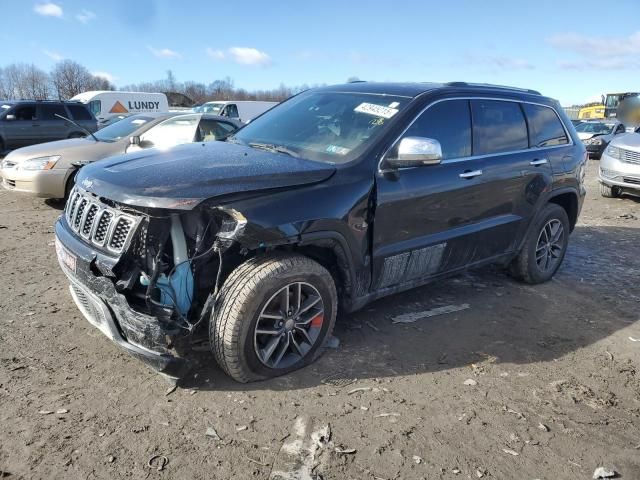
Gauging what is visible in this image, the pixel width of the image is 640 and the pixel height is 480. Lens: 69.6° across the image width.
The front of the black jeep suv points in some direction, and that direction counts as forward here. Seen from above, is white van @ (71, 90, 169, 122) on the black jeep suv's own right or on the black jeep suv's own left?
on the black jeep suv's own right

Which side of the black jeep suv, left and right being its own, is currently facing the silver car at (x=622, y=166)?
back

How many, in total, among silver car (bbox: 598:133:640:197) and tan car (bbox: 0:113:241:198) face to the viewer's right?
0

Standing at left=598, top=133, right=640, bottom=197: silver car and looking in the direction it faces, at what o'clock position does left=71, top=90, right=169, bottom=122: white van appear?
The white van is roughly at 2 o'clock from the silver car.

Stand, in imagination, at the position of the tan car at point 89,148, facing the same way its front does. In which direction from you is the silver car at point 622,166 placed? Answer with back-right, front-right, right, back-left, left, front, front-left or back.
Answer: back-left

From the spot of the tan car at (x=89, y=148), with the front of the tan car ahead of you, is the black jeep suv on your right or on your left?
on your left

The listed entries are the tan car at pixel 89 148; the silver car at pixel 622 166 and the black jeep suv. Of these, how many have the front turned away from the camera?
0

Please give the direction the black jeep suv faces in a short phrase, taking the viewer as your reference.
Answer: facing the viewer and to the left of the viewer

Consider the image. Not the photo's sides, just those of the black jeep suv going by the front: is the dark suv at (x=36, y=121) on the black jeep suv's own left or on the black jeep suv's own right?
on the black jeep suv's own right
